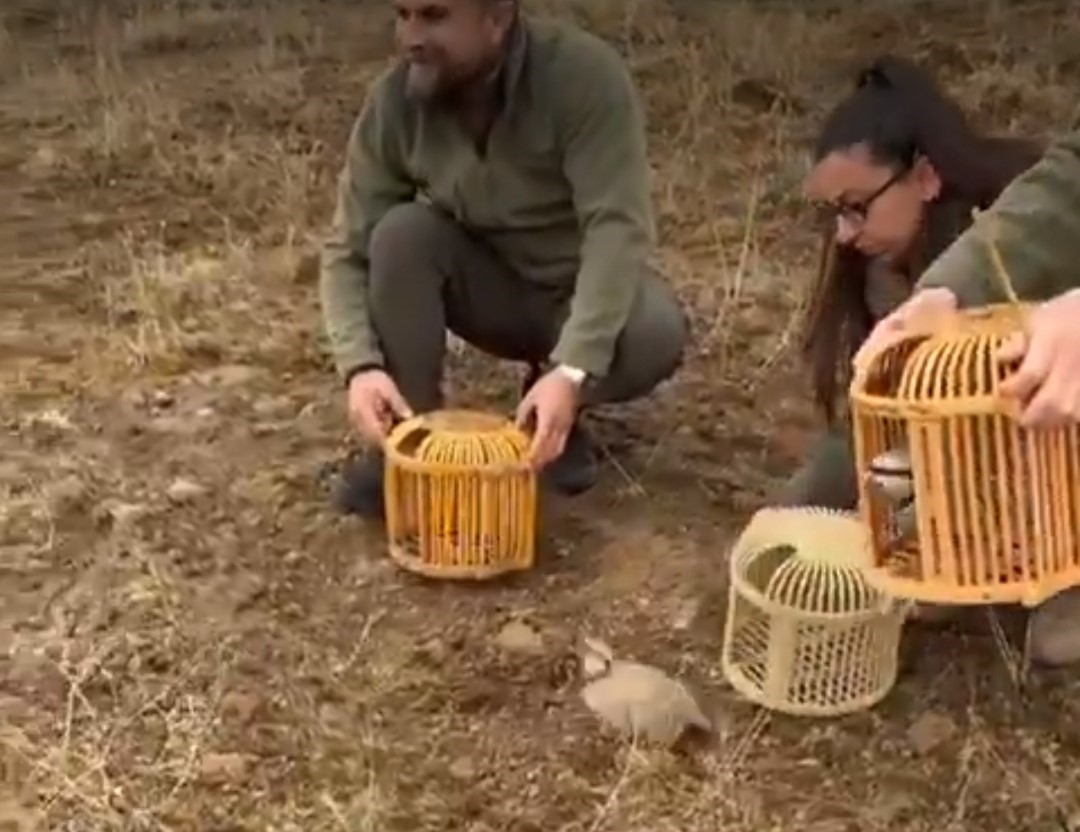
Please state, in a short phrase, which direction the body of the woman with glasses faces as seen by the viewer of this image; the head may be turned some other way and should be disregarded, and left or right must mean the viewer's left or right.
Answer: facing the viewer and to the left of the viewer

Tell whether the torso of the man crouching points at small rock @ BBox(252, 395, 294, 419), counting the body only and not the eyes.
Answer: no

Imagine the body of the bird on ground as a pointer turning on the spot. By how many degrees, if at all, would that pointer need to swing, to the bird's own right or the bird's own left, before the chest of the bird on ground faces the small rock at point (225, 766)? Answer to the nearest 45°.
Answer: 0° — it already faces it

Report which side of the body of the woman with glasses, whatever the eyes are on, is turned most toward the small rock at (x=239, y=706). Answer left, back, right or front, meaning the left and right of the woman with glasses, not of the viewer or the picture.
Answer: front

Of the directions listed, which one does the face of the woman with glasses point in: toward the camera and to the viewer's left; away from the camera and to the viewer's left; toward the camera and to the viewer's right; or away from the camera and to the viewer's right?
toward the camera and to the viewer's left

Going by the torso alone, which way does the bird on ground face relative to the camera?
to the viewer's left

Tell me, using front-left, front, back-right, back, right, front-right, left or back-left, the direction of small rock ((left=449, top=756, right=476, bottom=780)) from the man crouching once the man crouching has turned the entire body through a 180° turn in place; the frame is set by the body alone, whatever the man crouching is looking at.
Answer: back-right

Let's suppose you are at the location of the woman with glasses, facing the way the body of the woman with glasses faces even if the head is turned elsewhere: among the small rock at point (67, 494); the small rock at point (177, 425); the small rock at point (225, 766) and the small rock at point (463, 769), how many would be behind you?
0

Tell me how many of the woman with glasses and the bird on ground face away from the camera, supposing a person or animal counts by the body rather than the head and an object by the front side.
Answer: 0

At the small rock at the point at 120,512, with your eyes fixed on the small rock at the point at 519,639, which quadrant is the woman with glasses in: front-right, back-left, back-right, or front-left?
front-left

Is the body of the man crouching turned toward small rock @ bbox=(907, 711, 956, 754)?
no

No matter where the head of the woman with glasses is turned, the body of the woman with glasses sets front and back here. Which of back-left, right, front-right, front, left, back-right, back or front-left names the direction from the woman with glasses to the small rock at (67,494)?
front-right

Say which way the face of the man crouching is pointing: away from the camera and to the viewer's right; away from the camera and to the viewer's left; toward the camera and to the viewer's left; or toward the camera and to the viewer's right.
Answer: toward the camera and to the viewer's left
